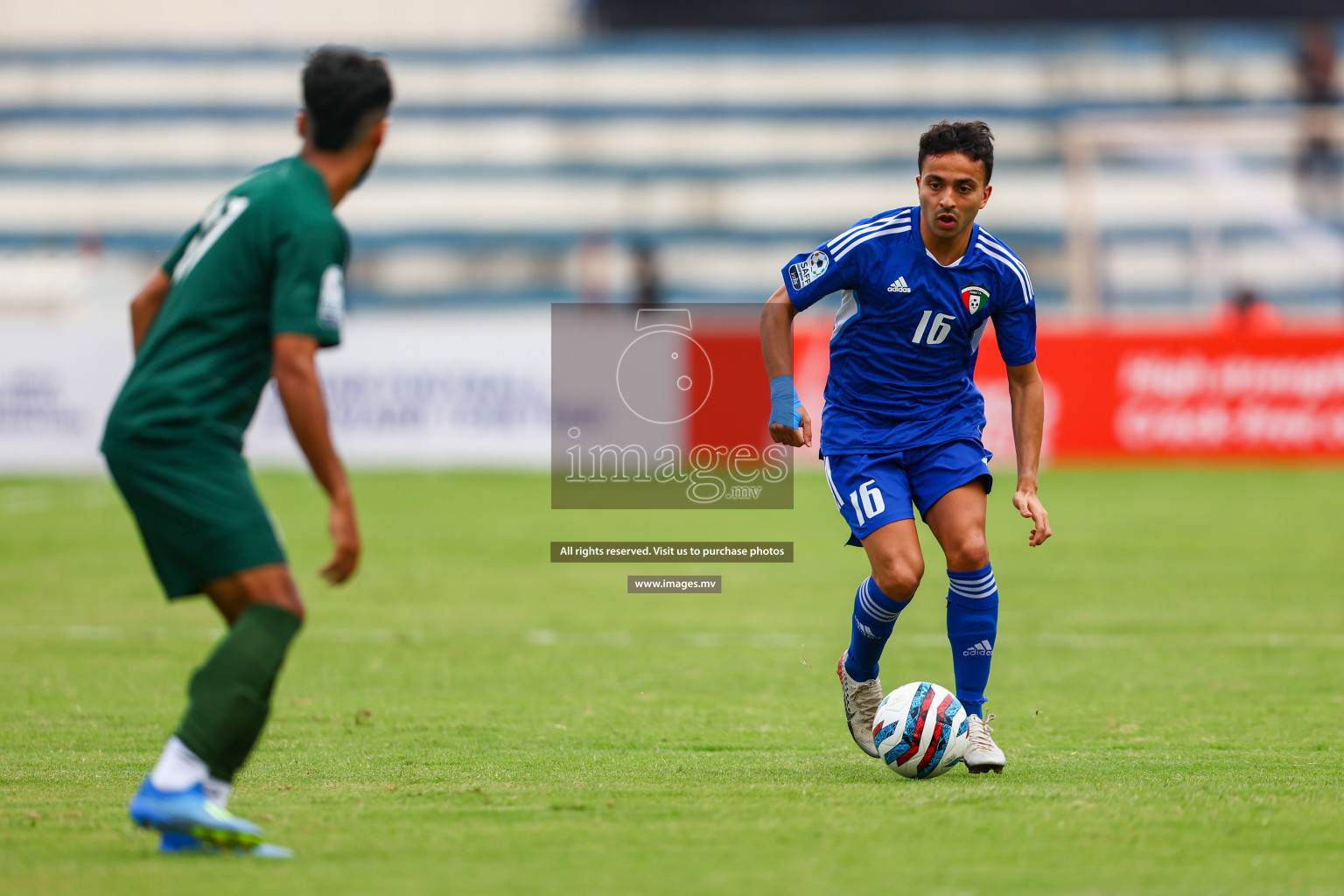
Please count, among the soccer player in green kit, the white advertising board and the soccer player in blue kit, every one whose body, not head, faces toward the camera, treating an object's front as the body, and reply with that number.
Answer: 2

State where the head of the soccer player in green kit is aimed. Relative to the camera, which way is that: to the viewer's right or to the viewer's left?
to the viewer's right

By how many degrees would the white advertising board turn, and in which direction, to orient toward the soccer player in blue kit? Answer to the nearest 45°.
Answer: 0° — it already faces them

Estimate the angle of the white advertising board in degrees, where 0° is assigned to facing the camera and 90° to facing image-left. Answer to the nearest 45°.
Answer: approximately 0°

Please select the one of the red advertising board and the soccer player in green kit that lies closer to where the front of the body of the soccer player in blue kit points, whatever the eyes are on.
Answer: the soccer player in green kit

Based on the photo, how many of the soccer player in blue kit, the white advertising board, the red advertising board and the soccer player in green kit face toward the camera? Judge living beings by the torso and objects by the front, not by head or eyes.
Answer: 3

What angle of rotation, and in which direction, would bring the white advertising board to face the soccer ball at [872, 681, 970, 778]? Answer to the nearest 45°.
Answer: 0° — it already faces it

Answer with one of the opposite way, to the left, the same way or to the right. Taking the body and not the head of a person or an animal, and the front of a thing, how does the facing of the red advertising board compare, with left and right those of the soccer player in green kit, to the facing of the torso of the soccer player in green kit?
the opposite way

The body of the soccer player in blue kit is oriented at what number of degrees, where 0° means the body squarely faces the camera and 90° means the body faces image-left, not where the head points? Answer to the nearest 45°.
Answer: approximately 0°
